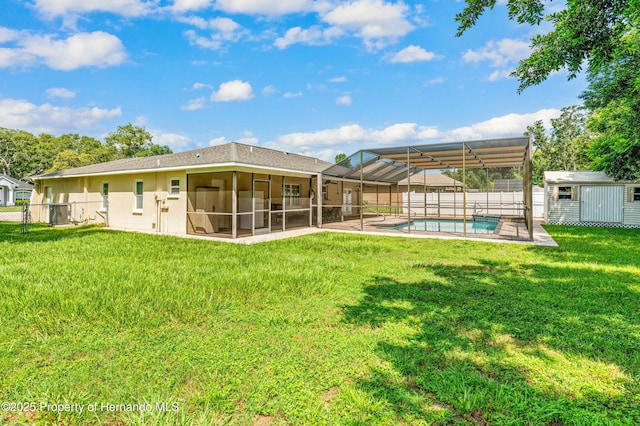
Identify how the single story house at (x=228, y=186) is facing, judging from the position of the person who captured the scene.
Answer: facing away from the viewer and to the left of the viewer

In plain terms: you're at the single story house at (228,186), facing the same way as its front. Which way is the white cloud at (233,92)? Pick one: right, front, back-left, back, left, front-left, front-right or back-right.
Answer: front-right

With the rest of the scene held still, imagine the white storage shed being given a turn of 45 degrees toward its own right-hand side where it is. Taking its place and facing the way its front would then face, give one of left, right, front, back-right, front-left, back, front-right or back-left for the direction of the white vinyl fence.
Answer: right

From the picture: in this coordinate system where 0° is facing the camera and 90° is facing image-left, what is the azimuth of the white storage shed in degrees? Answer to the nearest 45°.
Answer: approximately 0°

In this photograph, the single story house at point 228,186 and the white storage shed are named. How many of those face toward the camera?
1
